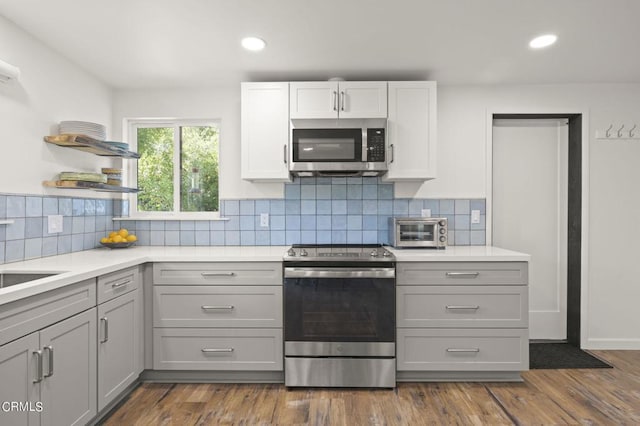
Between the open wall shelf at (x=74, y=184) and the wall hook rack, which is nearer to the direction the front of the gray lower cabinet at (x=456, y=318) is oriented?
the open wall shelf

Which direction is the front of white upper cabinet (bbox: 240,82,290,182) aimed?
toward the camera

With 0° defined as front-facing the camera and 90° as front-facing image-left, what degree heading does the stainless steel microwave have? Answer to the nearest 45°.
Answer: approximately 0°

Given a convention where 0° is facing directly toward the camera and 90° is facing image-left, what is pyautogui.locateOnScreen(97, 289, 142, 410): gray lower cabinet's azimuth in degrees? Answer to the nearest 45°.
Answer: approximately 315°

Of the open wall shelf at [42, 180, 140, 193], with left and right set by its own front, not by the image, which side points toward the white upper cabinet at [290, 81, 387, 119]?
front

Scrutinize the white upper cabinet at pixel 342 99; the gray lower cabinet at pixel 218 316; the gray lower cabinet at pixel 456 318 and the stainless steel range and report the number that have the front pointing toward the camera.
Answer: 4

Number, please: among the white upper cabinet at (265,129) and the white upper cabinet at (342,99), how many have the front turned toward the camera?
2

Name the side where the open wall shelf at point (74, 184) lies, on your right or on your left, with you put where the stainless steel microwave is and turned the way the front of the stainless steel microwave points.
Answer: on your right

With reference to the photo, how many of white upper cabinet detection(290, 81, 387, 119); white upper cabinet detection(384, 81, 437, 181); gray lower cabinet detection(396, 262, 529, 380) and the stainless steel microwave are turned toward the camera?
4

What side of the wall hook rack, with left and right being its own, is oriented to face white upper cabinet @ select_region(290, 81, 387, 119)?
right

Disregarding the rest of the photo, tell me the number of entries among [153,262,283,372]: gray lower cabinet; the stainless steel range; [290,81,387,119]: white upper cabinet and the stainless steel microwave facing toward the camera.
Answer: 4

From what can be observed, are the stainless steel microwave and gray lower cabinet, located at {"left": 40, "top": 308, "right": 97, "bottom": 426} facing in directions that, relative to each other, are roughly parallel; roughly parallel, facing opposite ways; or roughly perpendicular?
roughly perpendicular

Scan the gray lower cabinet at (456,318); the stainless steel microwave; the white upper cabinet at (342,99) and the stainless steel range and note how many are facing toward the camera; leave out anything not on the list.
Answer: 4

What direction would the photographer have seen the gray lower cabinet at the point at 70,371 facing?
facing the viewer and to the right of the viewer

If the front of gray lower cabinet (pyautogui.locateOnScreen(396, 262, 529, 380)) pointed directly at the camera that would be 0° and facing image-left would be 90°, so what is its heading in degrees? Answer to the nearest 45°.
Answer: approximately 0°

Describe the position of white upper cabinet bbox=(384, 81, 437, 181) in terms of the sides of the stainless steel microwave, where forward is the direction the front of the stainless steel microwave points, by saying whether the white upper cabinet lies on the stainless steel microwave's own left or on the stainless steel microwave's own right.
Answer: on the stainless steel microwave's own left
